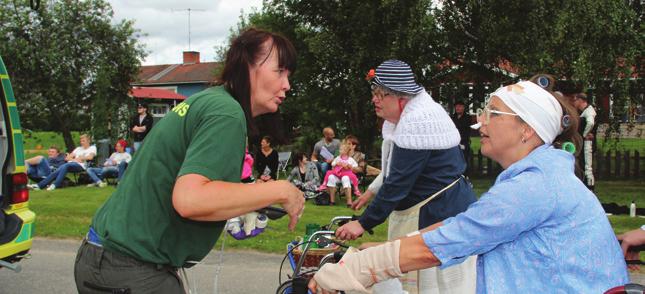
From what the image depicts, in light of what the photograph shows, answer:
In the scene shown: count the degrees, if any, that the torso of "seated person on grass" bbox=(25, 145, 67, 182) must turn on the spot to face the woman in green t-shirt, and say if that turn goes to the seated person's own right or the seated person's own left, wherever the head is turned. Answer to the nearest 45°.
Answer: approximately 45° to the seated person's own left

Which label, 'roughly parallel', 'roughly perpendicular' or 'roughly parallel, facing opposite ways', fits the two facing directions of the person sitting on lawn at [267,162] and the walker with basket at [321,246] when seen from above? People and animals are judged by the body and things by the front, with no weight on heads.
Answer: roughly perpendicular

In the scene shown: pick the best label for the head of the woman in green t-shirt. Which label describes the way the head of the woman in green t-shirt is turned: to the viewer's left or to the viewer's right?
to the viewer's right

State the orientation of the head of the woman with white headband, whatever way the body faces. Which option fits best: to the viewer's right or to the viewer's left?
to the viewer's left

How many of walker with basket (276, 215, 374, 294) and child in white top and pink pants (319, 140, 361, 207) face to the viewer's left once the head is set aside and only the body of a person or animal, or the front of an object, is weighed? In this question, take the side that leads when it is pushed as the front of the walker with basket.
1

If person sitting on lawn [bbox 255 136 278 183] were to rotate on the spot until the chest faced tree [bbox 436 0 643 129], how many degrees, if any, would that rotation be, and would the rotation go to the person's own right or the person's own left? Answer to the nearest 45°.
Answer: approximately 90° to the person's own left

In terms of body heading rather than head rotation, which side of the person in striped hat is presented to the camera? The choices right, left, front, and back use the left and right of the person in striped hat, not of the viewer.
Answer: left

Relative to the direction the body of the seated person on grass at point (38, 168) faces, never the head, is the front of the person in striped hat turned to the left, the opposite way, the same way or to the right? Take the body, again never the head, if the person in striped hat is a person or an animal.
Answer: to the right
